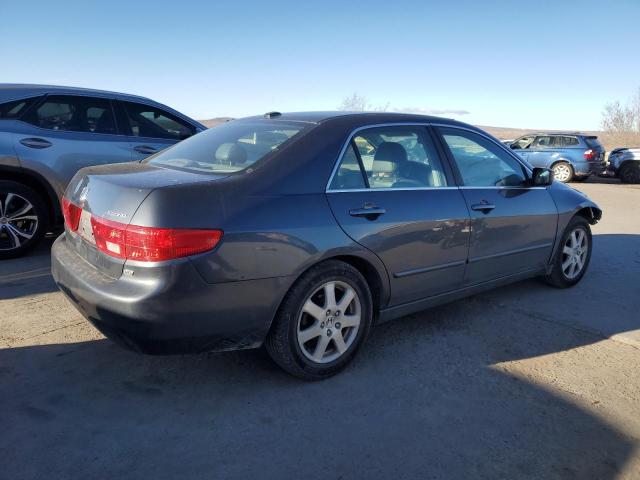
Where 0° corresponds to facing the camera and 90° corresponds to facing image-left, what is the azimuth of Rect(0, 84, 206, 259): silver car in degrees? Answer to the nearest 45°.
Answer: approximately 270°

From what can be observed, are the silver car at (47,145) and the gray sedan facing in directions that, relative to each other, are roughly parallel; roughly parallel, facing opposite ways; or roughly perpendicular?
roughly parallel

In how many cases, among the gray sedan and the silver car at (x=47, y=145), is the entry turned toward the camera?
0

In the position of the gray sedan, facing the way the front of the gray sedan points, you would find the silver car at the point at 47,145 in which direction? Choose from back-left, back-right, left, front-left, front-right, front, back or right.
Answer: left

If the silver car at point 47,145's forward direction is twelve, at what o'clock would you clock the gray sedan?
The gray sedan is roughly at 2 o'clock from the silver car.

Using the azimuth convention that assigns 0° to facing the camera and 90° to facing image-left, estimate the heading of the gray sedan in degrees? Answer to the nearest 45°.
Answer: approximately 225°
